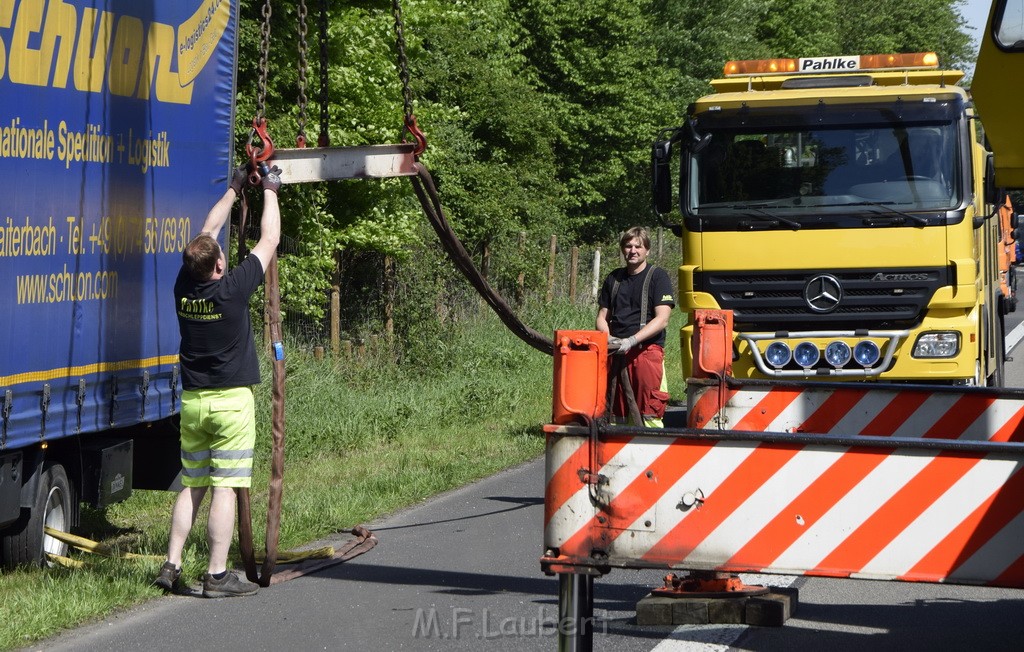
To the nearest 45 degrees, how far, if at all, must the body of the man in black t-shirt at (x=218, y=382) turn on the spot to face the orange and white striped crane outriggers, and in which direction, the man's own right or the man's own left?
approximately 90° to the man's own right

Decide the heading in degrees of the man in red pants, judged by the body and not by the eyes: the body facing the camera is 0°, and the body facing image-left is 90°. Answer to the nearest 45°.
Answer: approximately 45°

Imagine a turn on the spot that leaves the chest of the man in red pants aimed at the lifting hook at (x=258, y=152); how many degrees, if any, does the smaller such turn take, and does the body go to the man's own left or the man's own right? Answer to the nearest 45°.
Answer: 0° — they already face it

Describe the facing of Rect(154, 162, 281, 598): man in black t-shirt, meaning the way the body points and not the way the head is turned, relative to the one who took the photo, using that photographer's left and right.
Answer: facing away from the viewer and to the right of the viewer

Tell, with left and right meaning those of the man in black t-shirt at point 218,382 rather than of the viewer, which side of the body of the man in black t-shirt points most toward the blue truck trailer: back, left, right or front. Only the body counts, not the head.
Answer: left

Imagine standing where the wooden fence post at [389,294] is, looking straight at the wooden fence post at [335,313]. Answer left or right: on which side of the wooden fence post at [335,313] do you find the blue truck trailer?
left

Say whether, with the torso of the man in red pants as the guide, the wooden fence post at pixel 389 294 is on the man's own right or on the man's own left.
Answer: on the man's own right

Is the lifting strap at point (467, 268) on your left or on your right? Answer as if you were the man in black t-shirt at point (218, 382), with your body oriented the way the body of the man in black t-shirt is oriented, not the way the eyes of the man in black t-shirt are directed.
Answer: on your right

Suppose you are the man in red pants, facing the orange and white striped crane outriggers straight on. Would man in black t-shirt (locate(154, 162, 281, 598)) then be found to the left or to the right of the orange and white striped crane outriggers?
right

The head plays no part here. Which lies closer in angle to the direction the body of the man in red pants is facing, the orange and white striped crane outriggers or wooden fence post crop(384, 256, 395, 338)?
the orange and white striped crane outriggers

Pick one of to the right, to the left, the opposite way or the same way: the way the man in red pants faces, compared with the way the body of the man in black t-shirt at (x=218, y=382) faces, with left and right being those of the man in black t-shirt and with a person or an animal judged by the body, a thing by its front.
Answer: the opposite way

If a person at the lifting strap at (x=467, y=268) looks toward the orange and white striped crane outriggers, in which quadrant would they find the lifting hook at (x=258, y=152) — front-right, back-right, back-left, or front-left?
back-right
